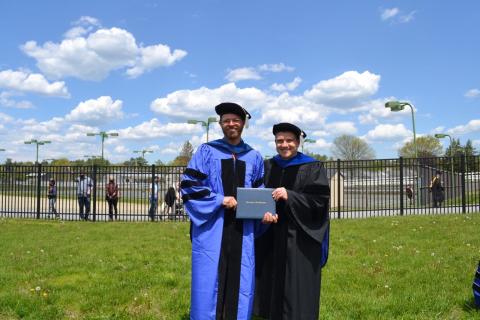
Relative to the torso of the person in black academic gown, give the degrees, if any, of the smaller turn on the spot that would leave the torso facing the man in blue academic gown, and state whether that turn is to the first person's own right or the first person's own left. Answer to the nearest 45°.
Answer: approximately 45° to the first person's own right

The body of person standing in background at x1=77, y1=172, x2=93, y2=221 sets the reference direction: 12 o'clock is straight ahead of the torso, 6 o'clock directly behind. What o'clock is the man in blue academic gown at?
The man in blue academic gown is roughly at 12 o'clock from the person standing in background.

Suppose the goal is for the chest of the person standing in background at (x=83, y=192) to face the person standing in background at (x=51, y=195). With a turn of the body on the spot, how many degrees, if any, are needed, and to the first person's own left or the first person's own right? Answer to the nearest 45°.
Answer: approximately 135° to the first person's own right

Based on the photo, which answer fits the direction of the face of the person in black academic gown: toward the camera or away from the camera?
toward the camera

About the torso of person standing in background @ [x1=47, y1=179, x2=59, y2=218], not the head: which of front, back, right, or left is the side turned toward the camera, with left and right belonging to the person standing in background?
front

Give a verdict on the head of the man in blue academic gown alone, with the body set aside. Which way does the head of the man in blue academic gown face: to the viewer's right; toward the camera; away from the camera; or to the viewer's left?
toward the camera

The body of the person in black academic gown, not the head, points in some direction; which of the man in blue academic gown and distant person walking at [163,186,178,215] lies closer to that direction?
the man in blue academic gown

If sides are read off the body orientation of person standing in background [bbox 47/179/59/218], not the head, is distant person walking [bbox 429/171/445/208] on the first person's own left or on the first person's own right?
on the first person's own left

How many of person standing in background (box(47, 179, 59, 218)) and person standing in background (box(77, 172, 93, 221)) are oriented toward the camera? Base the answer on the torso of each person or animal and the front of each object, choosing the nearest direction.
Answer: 2

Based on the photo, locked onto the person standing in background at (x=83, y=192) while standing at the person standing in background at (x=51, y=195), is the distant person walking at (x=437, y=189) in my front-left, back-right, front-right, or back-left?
front-left

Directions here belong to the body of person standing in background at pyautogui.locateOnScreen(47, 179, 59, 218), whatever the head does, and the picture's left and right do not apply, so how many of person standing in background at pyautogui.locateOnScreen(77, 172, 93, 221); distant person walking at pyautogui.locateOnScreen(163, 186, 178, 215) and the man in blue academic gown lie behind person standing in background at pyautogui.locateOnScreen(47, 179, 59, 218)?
0

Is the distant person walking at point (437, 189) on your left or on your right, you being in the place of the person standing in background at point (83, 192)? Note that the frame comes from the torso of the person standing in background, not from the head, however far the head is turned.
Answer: on your left

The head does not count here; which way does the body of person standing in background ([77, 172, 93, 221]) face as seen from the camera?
toward the camera

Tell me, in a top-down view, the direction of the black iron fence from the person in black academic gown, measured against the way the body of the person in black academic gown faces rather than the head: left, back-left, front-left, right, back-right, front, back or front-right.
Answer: back-right
